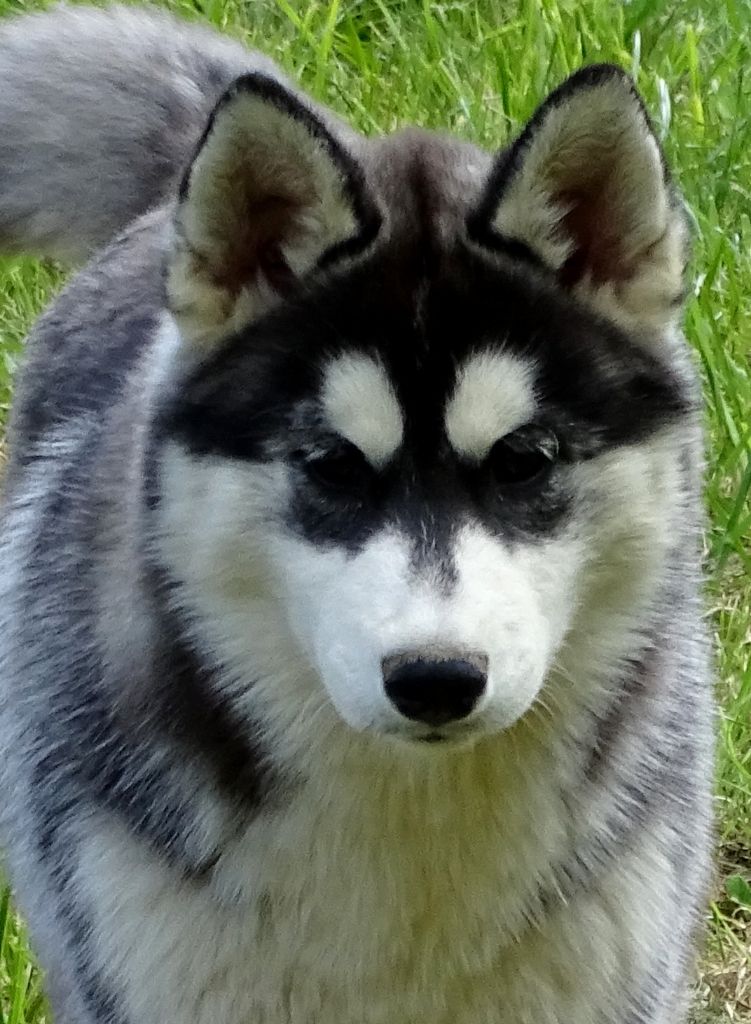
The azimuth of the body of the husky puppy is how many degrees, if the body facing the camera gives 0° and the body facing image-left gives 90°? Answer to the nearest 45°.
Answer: approximately 0°
